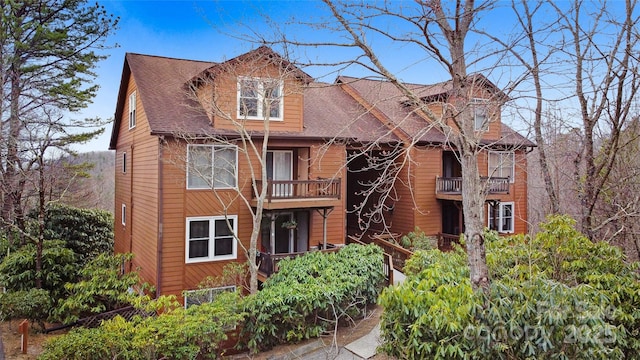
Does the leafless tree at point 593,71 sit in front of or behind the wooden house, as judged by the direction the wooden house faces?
in front

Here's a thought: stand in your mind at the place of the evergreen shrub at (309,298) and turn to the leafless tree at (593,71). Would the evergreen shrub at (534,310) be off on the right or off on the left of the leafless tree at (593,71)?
right

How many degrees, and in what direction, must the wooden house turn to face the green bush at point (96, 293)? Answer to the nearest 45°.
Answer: approximately 90° to its right

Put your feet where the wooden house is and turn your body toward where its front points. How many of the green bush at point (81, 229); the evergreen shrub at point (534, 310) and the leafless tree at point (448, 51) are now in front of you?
2

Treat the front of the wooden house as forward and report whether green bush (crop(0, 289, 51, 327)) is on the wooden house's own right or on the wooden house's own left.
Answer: on the wooden house's own right

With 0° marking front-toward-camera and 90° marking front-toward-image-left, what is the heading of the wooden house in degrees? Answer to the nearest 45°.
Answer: approximately 315°

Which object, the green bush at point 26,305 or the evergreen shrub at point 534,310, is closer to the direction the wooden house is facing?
the evergreen shrub

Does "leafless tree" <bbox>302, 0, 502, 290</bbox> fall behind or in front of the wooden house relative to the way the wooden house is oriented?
in front

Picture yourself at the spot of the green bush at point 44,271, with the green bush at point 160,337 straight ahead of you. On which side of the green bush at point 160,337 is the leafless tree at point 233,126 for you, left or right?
left

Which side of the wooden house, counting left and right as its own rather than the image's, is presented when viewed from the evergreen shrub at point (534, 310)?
front

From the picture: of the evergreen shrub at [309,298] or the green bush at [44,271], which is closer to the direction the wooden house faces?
the evergreen shrub

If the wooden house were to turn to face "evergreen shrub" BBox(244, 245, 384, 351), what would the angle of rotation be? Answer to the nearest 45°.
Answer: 0° — it already faces it
